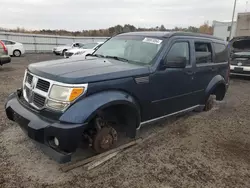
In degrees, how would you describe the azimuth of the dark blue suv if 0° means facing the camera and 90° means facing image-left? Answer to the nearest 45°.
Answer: approximately 45°

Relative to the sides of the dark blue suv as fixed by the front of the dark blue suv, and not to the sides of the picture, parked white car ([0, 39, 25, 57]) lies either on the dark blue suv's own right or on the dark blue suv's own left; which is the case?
on the dark blue suv's own right
